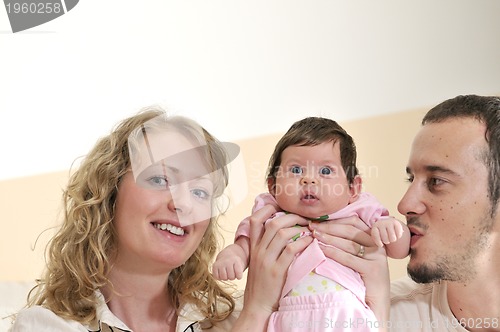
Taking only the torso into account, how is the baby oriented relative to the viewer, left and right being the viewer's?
facing the viewer

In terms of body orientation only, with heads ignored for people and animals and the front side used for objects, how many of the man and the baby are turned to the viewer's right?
0

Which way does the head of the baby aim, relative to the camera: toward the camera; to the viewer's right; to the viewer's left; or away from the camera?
toward the camera

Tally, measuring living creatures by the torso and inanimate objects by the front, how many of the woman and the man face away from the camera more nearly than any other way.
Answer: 0

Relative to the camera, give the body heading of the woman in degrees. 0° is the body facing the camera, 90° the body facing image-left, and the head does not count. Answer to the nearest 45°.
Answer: approximately 315°

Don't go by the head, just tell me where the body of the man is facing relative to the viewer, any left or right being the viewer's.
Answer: facing the viewer and to the left of the viewer

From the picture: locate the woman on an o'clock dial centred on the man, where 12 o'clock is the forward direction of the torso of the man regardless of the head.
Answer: The woman is roughly at 1 o'clock from the man.

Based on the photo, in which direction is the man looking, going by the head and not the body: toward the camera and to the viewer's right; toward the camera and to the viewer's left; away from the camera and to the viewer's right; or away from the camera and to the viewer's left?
toward the camera and to the viewer's left
